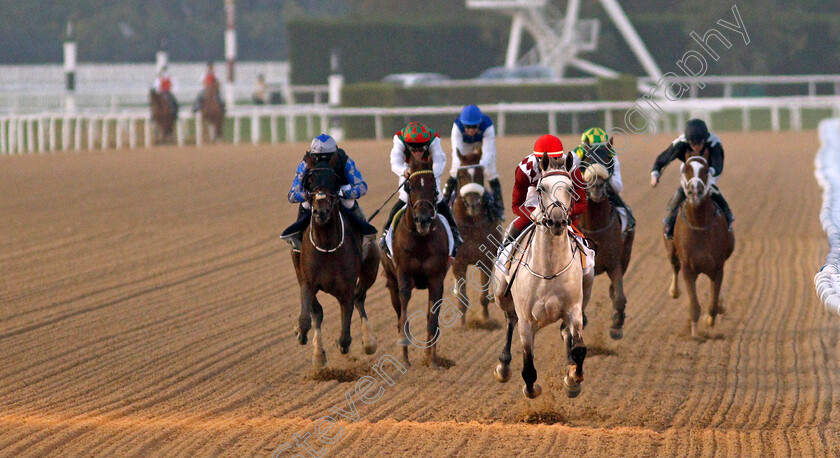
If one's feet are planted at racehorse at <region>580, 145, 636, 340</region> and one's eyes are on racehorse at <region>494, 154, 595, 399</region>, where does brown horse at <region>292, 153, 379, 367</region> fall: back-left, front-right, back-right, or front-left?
front-right

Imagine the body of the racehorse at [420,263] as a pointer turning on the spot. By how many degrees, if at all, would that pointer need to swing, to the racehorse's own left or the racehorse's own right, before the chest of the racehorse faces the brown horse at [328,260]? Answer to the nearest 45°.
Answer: approximately 45° to the racehorse's own right

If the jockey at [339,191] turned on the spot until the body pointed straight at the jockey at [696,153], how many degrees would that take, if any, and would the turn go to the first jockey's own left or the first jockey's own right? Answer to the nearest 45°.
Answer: approximately 135° to the first jockey's own left

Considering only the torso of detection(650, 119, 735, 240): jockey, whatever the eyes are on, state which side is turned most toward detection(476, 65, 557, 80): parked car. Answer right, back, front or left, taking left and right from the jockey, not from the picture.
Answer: back

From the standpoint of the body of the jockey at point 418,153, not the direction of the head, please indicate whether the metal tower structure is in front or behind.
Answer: behind

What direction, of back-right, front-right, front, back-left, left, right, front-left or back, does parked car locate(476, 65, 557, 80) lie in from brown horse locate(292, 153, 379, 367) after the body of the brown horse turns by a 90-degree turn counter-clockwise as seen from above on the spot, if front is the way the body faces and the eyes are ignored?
left

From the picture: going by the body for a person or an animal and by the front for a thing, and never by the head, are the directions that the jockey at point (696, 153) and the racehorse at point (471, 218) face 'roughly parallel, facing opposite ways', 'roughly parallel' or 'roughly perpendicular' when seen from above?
roughly parallel

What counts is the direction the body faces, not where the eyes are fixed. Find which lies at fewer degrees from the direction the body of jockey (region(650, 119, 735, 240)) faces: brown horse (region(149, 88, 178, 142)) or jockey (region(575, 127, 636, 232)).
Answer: the jockey

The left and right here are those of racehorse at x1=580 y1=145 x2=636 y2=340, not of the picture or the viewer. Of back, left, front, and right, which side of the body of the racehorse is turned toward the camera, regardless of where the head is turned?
front

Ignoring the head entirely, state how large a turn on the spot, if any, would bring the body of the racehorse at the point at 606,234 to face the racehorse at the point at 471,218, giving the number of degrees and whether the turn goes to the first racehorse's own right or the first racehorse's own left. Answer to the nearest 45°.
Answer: approximately 135° to the first racehorse's own right

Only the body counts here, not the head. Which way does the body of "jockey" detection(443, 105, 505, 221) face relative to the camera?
toward the camera

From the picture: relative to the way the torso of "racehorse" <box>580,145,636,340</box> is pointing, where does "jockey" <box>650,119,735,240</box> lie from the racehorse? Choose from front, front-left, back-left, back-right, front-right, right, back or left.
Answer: back-left

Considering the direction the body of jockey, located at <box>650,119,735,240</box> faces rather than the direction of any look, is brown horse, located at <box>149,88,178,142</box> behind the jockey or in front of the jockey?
behind

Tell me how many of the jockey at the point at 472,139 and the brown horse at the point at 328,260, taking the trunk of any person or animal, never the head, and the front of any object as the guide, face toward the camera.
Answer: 2

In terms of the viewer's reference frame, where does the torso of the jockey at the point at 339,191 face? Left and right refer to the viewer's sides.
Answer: facing the viewer

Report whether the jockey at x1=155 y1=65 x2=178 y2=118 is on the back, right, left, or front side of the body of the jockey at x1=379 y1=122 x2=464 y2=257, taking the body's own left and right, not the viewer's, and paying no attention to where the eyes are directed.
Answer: back

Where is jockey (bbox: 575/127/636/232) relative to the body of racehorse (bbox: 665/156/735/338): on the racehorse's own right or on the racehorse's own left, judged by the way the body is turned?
on the racehorse's own right

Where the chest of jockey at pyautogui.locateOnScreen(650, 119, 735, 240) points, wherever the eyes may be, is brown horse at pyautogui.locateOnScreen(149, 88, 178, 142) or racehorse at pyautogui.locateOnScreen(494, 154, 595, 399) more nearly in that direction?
the racehorse

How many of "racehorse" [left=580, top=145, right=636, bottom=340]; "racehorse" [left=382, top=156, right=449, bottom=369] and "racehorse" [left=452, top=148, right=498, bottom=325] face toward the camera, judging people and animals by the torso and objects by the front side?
3
